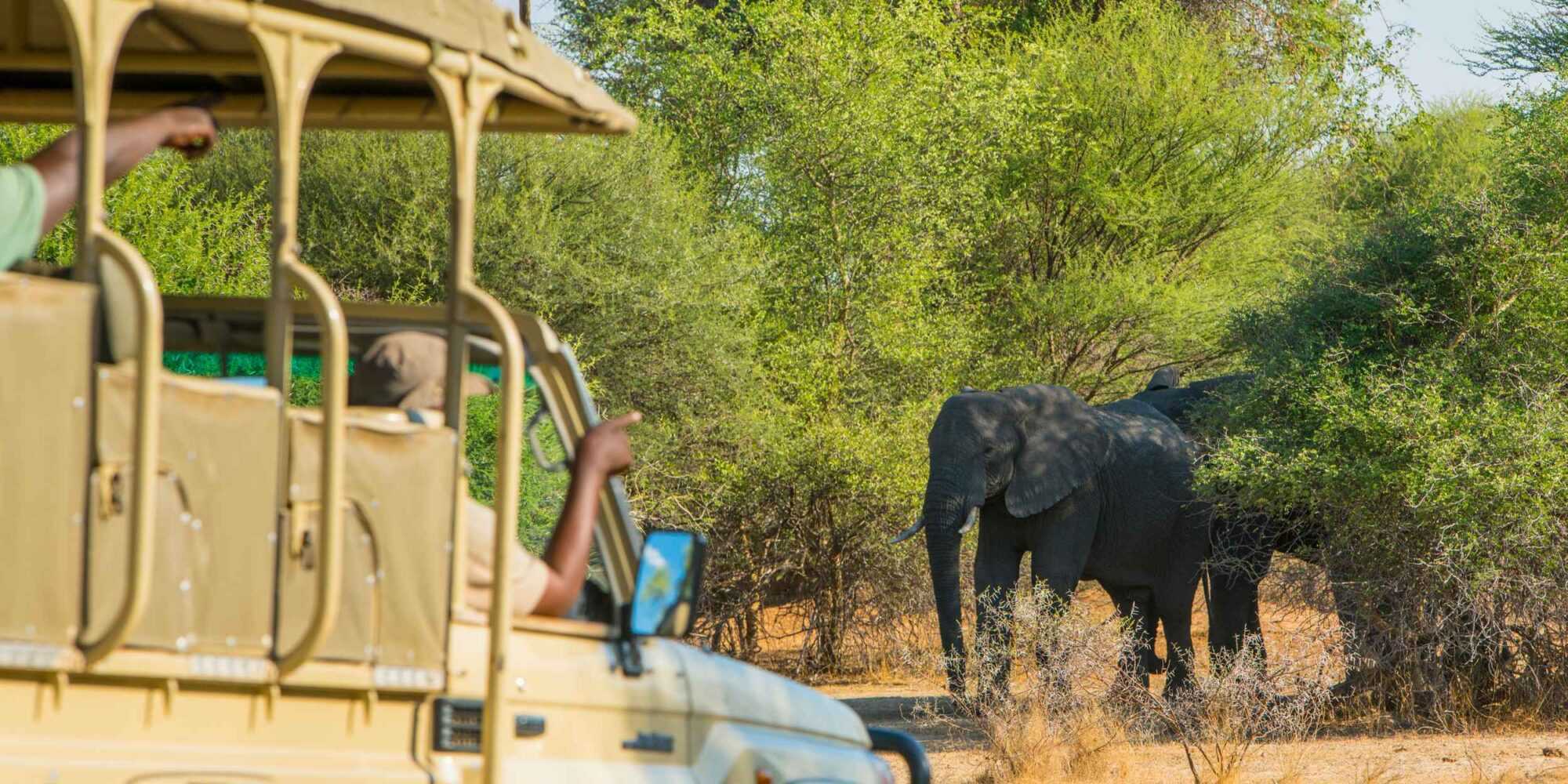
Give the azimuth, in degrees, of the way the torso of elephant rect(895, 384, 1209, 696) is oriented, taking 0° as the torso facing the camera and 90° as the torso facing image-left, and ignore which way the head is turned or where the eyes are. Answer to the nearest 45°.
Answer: approximately 45°

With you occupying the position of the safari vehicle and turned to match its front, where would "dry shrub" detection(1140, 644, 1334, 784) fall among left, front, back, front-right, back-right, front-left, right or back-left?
front-left

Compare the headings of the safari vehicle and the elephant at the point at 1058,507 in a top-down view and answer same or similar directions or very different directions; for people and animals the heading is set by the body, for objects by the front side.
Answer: very different directions

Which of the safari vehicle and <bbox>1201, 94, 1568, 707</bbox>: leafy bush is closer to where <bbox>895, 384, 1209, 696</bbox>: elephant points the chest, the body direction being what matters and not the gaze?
the safari vehicle

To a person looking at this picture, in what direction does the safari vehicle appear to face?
facing to the right of the viewer

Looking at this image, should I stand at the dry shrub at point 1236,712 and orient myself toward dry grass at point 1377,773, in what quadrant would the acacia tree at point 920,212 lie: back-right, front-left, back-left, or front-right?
back-left

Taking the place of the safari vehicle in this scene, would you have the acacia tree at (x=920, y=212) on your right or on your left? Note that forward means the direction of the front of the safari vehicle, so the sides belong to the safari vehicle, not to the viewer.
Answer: on your left

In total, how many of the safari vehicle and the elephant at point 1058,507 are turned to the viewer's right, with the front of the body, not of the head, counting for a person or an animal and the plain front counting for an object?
1

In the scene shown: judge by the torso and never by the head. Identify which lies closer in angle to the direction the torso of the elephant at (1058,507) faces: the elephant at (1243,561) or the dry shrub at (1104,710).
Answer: the dry shrub

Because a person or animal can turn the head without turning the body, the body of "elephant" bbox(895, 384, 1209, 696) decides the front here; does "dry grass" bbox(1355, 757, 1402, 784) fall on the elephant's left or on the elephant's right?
on the elephant's left
